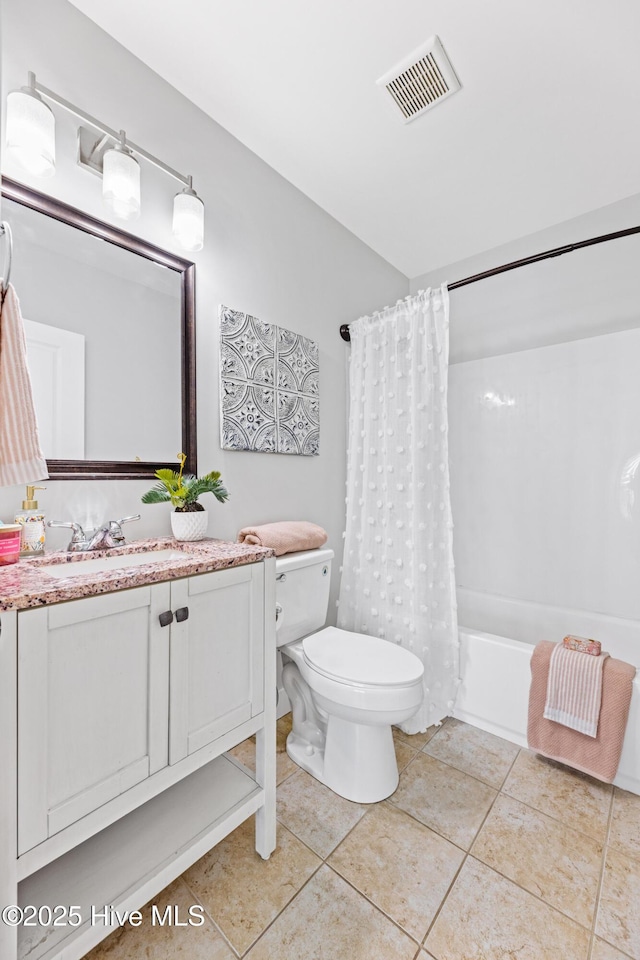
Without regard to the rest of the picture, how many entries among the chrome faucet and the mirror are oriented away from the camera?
0

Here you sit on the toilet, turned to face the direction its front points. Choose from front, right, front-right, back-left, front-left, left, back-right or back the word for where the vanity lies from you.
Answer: right

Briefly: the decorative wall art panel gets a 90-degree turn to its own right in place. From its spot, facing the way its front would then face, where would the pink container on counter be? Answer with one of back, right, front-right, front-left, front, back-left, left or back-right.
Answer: front

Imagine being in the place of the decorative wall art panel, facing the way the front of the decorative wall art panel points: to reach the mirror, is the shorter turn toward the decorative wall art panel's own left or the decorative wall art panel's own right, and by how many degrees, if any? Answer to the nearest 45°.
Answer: approximately 90° to the decorative wall art panel's own right

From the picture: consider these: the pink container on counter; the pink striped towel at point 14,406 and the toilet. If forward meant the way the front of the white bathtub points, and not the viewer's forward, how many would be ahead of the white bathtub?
3

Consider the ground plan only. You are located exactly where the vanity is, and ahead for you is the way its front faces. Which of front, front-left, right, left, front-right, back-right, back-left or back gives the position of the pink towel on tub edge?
front-left

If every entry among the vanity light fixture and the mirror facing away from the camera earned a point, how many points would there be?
0

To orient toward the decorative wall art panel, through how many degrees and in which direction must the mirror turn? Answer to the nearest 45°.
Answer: approximately 45° to its left
